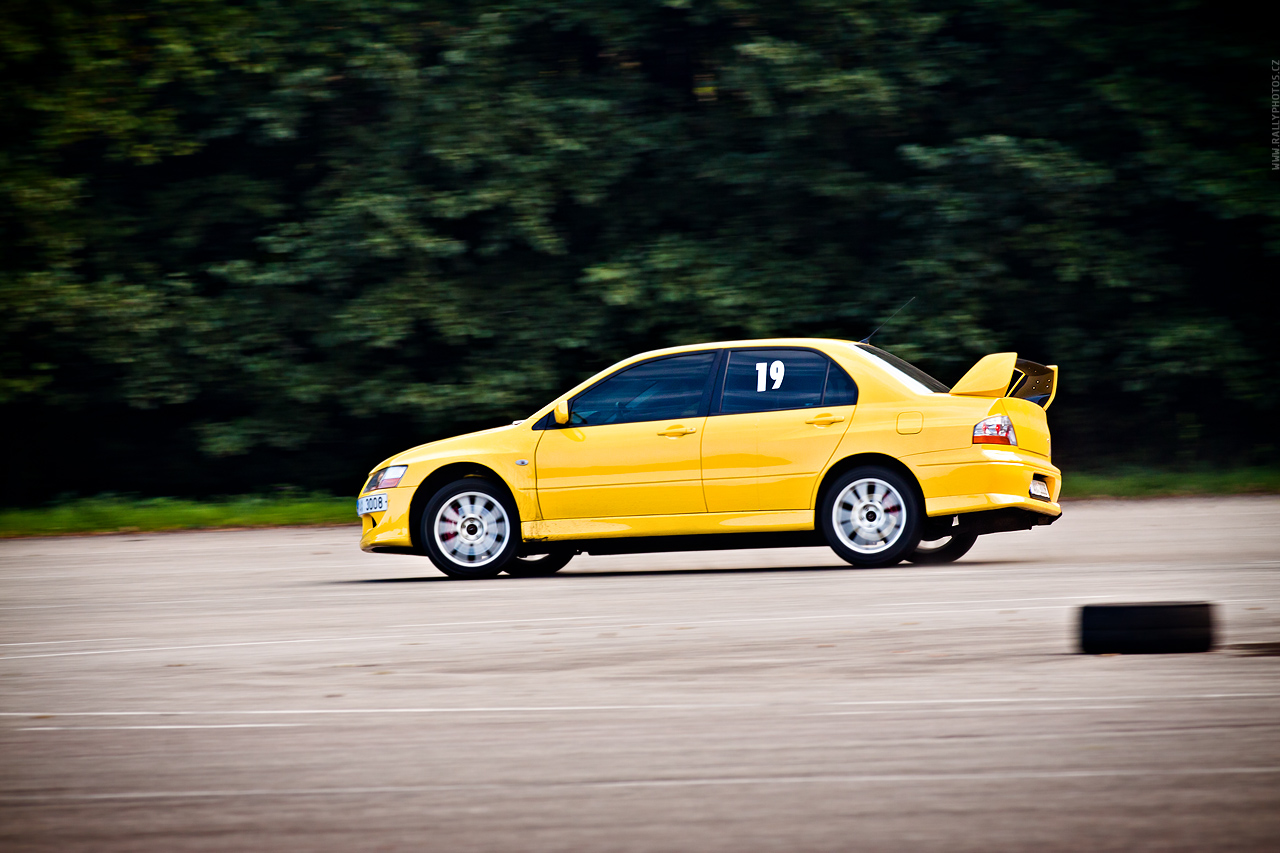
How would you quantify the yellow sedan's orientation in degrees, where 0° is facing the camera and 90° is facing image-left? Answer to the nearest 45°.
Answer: approximately 90°

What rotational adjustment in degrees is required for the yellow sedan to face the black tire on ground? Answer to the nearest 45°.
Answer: approximately 90° to its left
